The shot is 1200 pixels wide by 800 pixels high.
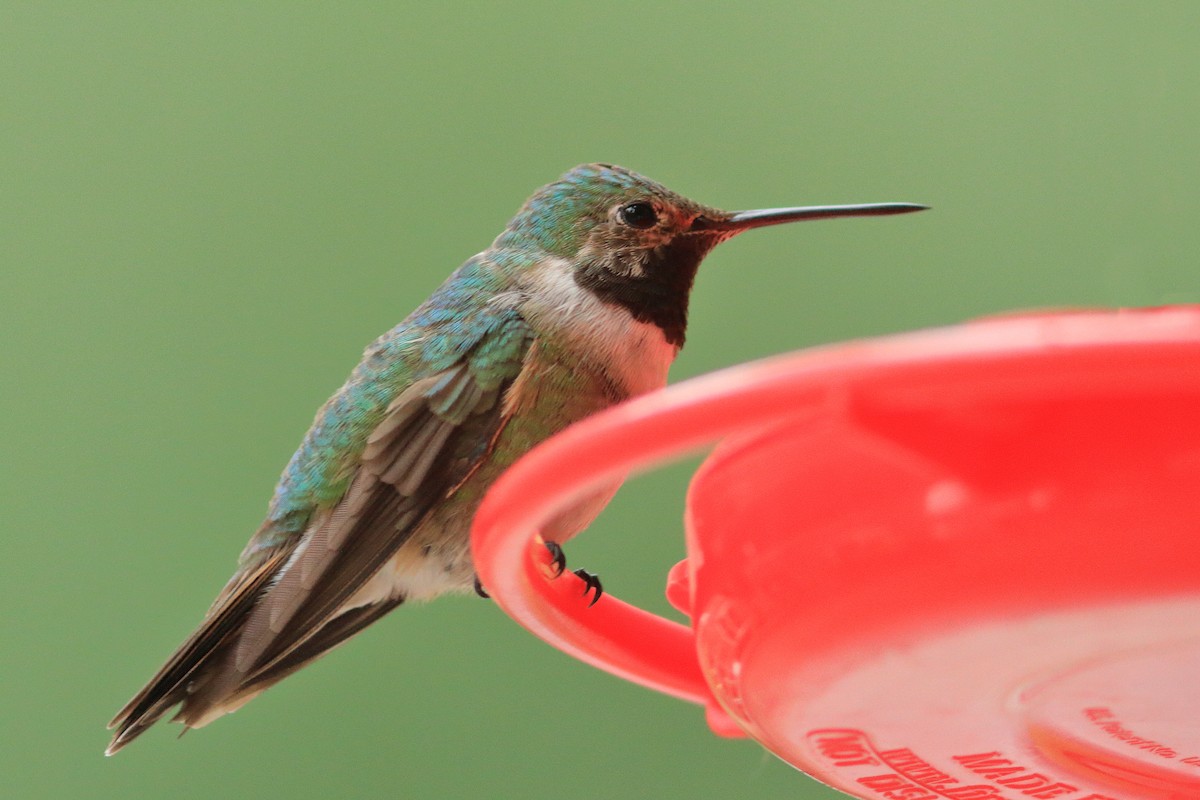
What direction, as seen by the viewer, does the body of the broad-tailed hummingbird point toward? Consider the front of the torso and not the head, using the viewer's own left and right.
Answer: facing to the right of the viewer
